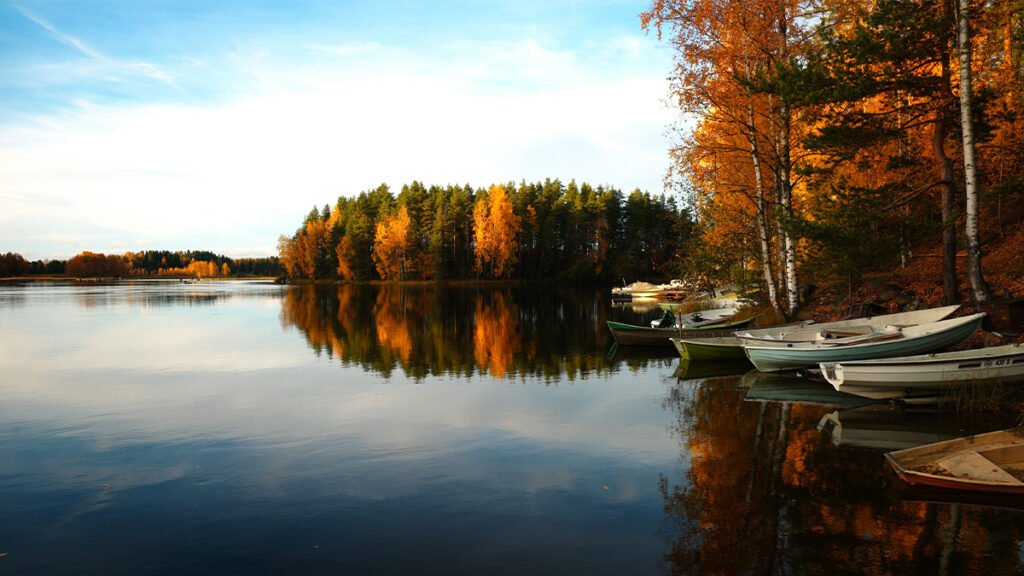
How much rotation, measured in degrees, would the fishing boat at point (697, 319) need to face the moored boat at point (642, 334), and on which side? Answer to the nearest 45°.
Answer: approximately 135° to its right

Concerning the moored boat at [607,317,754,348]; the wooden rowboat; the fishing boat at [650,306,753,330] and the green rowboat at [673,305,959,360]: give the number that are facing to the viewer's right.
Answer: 3

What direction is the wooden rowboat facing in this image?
to the viewer's left

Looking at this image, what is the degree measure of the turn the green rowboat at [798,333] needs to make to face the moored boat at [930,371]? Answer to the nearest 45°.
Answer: approximately 45° to its right

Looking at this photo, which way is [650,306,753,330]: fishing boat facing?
to the viewer's right

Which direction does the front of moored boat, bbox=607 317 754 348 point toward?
to the viewer's right

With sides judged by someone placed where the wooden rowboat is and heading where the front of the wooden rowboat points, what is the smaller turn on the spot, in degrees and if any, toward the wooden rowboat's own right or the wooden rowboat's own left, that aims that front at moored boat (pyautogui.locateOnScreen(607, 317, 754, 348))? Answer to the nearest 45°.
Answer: approximately 45° to the wooden rowboat's own right

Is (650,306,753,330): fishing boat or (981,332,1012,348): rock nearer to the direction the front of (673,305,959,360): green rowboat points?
the rock

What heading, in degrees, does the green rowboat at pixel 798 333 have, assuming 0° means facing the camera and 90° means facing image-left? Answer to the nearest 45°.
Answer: approximately 270°
